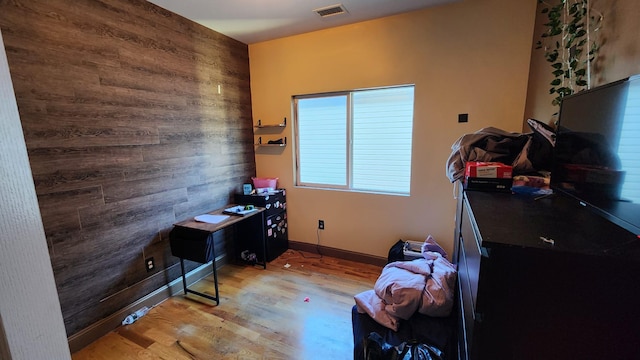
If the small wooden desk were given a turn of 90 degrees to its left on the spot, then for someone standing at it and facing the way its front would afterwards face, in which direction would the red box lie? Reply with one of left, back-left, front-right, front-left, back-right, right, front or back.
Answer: right

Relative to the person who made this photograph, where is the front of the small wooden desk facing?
facing the viewer and to the right of the viewer

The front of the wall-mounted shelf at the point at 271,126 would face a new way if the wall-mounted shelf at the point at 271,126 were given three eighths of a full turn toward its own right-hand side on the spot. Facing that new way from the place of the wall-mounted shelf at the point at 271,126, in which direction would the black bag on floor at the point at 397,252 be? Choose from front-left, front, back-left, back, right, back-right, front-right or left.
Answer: back-right

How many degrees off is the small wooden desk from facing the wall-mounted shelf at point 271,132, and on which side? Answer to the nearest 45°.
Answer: approximately 90° to its left

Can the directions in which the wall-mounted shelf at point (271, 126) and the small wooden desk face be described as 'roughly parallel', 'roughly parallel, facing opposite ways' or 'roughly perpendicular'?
roughly perpendicular

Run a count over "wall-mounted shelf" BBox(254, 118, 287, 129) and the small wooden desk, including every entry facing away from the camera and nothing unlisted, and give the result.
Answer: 0

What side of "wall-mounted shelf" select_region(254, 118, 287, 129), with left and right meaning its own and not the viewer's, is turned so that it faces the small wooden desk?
front

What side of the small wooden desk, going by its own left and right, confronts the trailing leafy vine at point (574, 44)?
front

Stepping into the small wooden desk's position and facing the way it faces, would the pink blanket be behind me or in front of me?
in front

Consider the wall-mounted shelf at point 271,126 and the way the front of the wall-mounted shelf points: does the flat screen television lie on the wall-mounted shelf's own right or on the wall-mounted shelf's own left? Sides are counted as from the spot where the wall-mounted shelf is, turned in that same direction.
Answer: on the wall-mounted shelf's own left

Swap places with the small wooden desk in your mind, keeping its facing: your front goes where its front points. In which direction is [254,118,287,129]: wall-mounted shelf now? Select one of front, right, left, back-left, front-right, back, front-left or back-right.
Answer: left

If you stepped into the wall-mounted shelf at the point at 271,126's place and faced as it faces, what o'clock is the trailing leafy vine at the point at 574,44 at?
The trailing leafy vine is roughly at 9 o'clock from the wall-mounted shelf.

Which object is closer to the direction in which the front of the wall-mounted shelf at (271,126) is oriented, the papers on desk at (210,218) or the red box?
the papers on desk

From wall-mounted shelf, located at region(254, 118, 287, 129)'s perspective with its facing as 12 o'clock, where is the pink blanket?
The pink blanket is roughly at 10 o'clock from the wall-mounted shelf.

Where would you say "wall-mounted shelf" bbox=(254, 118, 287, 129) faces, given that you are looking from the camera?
facing the viewer and to the left of the viewer
